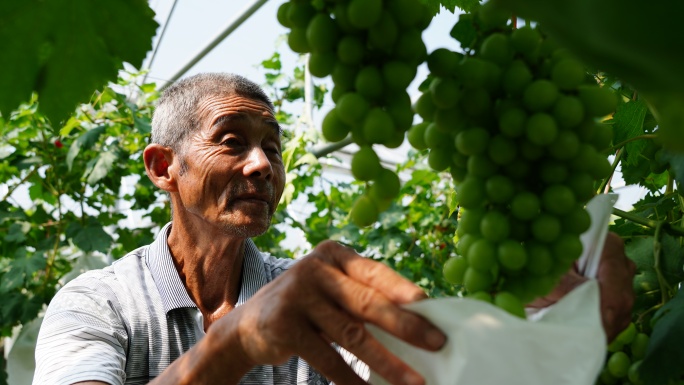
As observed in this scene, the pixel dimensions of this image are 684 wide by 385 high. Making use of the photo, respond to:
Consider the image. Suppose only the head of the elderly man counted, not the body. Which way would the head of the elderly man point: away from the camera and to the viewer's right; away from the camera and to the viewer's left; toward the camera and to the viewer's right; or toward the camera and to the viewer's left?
toward the camera and to the viewer's right

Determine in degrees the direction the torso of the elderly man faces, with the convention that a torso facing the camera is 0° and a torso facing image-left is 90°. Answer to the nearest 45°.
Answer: approximately 315°

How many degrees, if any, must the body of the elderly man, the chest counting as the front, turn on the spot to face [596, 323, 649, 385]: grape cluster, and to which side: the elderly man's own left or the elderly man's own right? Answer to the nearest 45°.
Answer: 0° — they already face it

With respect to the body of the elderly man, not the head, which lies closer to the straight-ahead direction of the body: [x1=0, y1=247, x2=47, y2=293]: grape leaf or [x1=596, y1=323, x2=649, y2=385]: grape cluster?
the grape cluster

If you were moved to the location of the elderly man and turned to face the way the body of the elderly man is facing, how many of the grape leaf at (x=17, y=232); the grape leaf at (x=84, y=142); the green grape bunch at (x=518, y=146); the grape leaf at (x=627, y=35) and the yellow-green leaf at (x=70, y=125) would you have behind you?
3

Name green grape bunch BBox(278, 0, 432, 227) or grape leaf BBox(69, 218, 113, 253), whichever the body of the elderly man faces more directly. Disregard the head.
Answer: the green grape bunch

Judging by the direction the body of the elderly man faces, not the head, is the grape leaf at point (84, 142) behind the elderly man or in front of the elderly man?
behind

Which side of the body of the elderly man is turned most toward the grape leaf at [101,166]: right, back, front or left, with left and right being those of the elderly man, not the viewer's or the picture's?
back

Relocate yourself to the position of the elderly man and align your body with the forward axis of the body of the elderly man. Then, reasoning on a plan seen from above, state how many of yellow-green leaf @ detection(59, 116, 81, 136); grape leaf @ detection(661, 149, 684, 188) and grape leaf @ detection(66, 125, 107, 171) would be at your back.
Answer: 2

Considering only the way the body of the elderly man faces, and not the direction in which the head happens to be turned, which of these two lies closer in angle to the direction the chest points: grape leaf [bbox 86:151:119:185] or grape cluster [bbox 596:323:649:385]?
the grape cluster

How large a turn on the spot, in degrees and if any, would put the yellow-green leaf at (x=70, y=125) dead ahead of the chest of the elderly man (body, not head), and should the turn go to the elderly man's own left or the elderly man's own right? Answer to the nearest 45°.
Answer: approximately 180°
